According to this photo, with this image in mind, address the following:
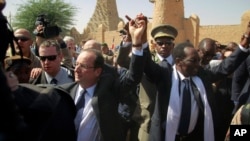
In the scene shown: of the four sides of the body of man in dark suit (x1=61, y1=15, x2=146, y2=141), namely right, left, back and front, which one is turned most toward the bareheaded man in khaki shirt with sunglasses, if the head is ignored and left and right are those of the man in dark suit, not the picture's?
right

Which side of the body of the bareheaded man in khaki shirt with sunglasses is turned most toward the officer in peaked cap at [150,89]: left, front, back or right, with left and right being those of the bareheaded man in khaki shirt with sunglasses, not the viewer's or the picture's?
left

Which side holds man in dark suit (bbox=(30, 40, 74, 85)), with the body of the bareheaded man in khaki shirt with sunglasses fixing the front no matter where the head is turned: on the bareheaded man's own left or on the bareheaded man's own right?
on the bareheaded man's own left

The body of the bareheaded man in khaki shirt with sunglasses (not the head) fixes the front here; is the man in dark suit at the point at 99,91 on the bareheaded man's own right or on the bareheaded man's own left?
on the bareheaded man's own left

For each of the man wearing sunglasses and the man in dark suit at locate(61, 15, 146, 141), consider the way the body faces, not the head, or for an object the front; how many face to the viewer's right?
0

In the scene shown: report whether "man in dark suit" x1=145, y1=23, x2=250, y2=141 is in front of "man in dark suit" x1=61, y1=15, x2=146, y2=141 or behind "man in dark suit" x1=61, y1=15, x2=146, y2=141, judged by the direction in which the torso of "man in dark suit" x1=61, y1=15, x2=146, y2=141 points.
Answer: behind

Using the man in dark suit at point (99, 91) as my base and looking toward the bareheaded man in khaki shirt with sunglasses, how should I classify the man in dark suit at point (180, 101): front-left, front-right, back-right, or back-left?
back-right

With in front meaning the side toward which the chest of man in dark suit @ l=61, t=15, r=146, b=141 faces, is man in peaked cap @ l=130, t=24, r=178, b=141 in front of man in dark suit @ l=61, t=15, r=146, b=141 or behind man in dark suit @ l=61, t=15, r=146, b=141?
behind
